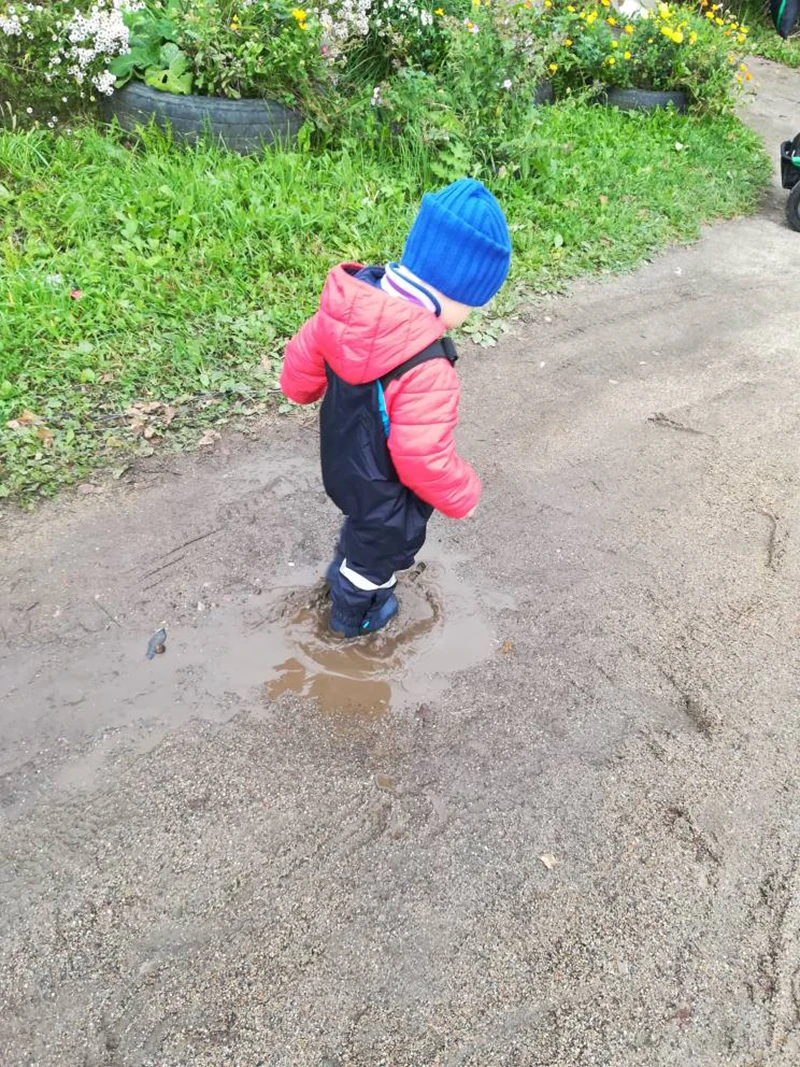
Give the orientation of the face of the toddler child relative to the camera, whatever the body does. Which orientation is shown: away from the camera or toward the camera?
away from the camera

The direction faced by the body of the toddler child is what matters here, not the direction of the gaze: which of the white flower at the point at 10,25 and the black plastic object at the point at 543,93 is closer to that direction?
the black plastic object

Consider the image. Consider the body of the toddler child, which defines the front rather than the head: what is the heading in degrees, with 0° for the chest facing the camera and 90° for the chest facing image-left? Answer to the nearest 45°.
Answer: approximately 225°

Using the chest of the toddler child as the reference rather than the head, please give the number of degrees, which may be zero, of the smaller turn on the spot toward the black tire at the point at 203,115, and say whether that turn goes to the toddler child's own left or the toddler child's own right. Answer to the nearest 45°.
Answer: approximately 45° to the toddler child's own left

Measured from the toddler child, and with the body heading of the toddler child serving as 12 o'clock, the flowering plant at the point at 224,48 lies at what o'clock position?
The flowering plant is roughly at 10 o'clock from the toddler child.

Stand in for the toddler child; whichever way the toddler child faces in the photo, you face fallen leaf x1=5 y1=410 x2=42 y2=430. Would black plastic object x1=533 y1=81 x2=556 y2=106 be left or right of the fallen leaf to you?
right

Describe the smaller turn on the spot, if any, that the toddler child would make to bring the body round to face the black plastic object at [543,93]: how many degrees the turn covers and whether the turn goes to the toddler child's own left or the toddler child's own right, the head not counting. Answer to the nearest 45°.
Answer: approximately 45° to the toddler child's own left

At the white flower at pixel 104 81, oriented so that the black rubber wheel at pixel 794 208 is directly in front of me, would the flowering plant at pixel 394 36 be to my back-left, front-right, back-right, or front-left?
front-left

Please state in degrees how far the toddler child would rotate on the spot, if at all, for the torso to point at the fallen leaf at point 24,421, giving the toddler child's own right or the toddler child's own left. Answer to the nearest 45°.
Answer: approximately 90° to the toddler child's own left

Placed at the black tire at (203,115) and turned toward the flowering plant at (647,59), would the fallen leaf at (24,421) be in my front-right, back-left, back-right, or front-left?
back-right

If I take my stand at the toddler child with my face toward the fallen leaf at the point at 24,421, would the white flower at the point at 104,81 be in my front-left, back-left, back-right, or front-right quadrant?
front-right

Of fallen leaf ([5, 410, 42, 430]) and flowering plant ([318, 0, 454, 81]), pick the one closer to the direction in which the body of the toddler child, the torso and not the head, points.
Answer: the flowering plant
